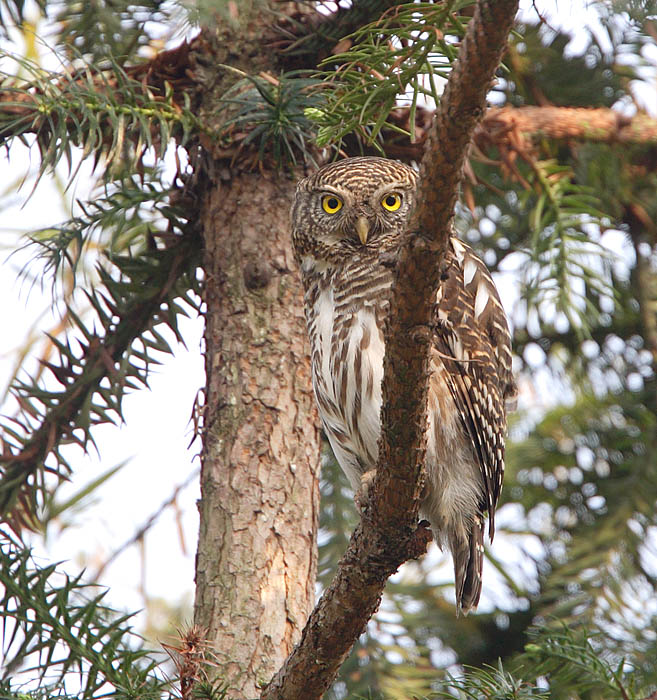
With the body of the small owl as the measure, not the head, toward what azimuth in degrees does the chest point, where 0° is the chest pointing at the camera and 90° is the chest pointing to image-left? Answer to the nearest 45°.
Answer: approximately 45°
